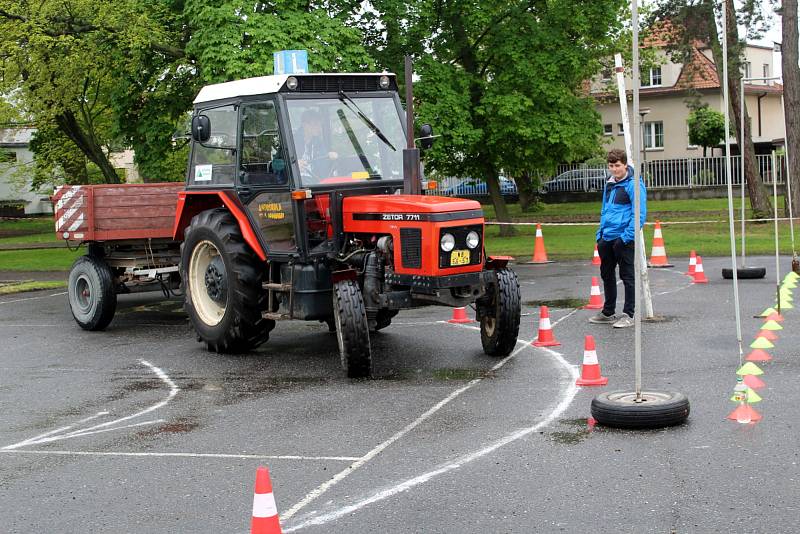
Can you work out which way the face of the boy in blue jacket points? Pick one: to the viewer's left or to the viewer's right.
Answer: to the viewer's left

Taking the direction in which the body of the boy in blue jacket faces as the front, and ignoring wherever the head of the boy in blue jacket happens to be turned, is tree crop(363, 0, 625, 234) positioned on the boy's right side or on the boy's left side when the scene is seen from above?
on the boy's right side

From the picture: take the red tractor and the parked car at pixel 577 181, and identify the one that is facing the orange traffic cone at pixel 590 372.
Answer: the red tractor

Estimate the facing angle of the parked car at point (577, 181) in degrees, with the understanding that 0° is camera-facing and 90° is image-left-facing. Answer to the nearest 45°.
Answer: approximately 90°

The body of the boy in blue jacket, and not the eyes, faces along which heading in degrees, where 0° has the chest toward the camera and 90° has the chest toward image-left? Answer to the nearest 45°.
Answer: approximately 45°

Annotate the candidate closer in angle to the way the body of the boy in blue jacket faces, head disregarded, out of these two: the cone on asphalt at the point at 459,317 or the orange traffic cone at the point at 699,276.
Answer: the cone on asphalt

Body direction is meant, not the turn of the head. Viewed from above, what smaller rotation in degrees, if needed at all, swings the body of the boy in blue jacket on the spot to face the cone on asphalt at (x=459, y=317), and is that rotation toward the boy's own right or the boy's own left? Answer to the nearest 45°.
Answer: approximately 45° to the boy's own right

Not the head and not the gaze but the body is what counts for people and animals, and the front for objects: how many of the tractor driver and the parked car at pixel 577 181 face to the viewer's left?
1

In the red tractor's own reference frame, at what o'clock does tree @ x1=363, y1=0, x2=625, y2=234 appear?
The tree is roughly at 8 o'clock from the red tractor.

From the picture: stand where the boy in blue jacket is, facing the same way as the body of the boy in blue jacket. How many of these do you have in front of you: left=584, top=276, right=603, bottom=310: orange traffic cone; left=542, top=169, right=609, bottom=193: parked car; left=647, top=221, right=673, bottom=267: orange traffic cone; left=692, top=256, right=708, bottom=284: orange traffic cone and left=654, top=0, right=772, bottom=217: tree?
0

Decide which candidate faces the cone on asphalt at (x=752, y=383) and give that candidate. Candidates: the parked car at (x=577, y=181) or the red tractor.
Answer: the red tractor

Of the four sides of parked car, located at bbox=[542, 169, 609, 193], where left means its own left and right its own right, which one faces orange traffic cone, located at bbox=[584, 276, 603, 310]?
left

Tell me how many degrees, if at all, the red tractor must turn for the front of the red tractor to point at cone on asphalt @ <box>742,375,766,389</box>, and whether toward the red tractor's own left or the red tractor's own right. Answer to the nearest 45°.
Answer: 0° — it already faces it

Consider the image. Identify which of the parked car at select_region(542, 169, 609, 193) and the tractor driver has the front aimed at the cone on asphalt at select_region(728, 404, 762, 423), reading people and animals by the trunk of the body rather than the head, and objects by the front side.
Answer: the tractor driver

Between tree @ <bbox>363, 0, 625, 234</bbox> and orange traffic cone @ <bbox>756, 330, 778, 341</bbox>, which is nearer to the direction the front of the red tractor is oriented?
the orange traffic cone
